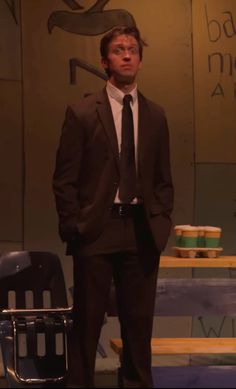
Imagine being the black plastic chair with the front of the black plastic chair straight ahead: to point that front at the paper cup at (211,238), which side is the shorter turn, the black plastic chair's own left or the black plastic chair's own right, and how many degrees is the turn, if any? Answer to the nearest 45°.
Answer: approximately 90° to the black plastic chair's own right

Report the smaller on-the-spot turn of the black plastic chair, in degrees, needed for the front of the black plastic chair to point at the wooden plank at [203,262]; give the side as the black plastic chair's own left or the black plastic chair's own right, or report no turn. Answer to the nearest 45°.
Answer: approximately 90° to the black plastic chair's own right

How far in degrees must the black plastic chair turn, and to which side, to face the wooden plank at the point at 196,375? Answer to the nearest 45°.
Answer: approximately 90° to its right

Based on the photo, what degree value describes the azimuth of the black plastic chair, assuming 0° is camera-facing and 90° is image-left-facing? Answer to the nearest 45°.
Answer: approximately 180°

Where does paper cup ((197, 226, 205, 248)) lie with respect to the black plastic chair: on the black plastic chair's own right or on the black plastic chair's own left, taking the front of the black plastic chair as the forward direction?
on the black plastic chair's own right
